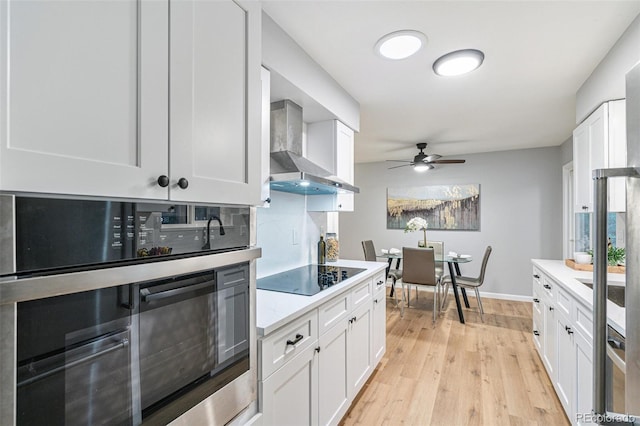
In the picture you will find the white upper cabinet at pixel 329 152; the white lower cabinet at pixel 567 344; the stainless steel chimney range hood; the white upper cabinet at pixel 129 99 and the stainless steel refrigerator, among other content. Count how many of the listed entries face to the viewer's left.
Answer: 2

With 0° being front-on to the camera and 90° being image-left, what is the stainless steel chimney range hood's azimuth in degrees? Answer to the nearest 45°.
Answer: approximately 315°

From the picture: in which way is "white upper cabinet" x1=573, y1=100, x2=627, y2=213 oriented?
to the viewer's left

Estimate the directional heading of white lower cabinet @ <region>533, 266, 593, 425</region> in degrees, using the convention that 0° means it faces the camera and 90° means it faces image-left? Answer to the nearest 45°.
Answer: approximately 90°

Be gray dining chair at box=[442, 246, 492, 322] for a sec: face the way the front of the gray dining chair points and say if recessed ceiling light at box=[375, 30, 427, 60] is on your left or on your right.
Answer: on your left

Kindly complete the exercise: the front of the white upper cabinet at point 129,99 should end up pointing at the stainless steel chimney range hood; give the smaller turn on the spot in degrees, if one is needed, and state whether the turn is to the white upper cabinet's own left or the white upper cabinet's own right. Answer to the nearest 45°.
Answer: approximately 90° to the white upper cabinet's own left

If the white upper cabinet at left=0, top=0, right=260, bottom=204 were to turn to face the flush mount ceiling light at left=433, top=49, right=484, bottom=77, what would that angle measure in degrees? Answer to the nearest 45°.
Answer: approximately 45° to its left

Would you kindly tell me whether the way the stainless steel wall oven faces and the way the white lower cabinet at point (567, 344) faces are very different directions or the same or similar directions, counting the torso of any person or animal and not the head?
very different directions

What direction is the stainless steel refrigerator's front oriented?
to the viewer's left

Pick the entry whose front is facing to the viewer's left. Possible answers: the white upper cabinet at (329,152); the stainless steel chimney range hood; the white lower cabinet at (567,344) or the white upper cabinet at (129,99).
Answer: the white lower cabinet

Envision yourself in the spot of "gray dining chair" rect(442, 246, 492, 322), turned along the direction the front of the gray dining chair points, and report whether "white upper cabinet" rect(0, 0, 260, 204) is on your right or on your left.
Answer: on your left

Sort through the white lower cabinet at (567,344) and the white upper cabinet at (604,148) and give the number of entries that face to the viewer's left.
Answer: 2
